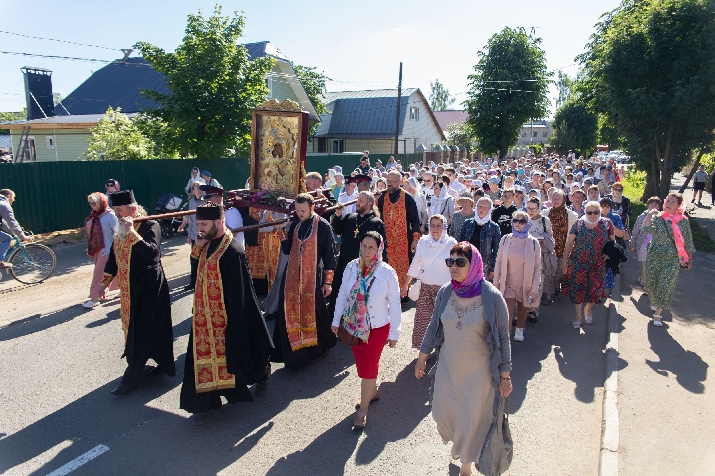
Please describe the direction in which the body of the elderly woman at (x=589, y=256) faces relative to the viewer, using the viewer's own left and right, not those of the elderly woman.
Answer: facing the viewer

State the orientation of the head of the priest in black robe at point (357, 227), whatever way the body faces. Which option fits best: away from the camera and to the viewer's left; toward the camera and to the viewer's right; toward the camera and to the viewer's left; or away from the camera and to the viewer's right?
toward the camera and to the viewer's left

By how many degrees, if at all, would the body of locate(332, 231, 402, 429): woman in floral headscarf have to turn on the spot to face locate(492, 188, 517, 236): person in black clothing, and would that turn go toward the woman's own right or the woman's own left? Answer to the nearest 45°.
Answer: approximately 180°

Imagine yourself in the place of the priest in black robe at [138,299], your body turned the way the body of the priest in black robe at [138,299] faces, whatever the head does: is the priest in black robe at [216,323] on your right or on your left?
on your left

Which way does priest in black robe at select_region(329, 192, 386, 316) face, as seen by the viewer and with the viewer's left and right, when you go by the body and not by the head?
facing the viewer and to the left of the viewer

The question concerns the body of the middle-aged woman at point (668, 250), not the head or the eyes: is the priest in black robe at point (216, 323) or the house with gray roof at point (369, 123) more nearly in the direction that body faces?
the priest in black robe

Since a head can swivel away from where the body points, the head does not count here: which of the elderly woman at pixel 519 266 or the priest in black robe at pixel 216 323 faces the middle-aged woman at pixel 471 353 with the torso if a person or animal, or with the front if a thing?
the elderly woman at pixel 519 266

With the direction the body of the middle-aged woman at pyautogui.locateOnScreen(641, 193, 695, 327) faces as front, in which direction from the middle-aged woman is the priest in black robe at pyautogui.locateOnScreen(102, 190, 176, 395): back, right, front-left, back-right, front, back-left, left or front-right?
front-right

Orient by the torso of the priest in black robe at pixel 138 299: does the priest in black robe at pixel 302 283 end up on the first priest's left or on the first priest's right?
on the first priest's left

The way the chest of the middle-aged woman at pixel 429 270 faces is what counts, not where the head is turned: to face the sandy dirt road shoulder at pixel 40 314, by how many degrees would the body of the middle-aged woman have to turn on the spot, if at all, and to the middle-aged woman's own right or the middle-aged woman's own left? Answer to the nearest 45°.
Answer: approximately 45° to the middle-aged woman's own right

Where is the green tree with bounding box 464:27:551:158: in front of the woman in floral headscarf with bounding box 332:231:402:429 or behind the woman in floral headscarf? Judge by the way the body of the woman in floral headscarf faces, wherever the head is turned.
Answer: behind

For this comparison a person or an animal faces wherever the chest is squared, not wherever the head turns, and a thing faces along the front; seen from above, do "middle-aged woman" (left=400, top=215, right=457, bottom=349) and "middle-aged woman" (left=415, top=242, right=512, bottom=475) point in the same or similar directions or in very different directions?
same or similar directions

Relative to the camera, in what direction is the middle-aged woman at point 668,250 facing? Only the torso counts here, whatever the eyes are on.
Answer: toward the camera

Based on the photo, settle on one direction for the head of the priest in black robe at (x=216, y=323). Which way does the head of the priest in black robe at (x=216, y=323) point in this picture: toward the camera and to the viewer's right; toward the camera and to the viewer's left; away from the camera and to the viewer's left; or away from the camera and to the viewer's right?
toward the camera and to the viewer's left

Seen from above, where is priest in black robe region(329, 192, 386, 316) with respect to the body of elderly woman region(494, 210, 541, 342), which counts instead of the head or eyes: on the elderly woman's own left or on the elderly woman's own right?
on the elderly woman's own right
